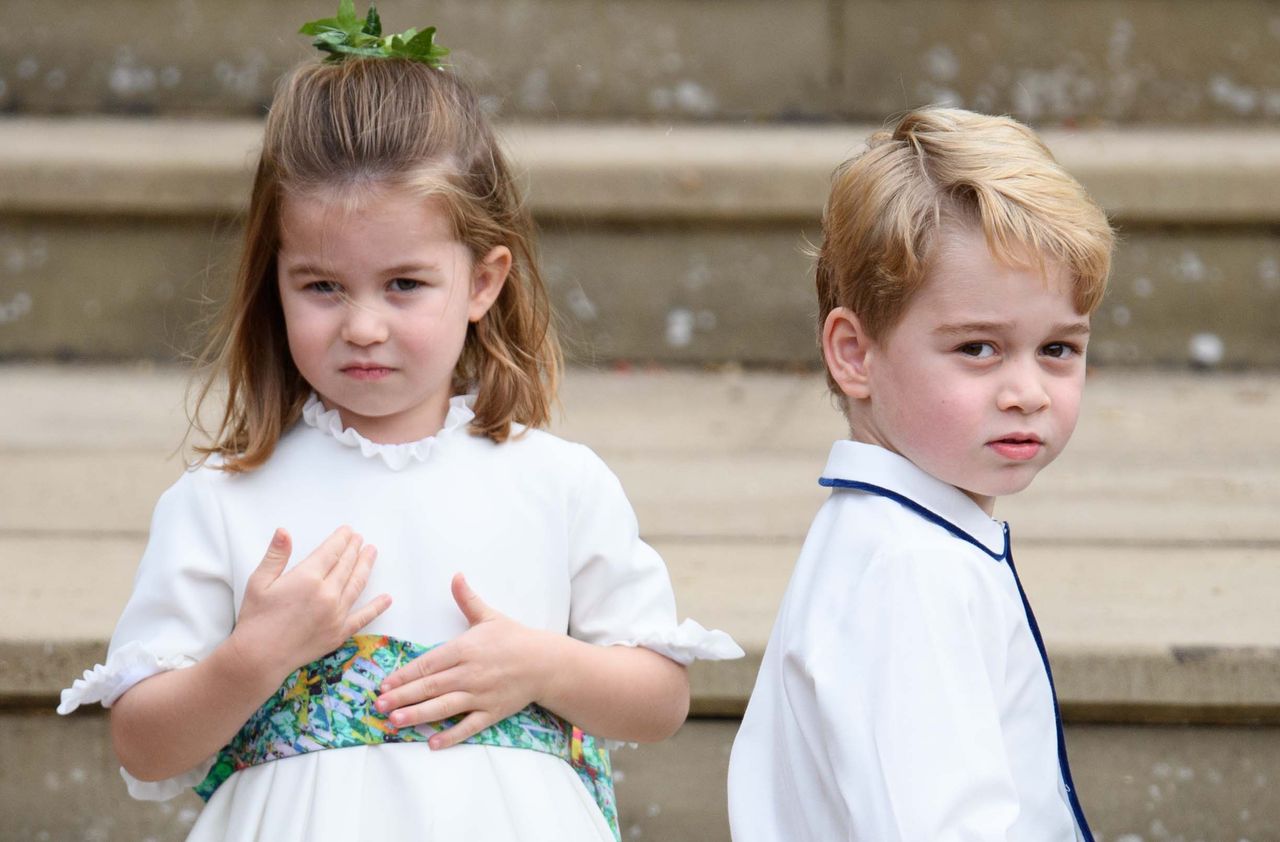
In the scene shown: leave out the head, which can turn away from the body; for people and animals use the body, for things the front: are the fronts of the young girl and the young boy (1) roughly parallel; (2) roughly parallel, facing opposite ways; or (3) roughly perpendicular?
roughly perpendicular

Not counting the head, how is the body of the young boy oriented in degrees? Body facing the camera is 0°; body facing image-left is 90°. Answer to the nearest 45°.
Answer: approximately 270°

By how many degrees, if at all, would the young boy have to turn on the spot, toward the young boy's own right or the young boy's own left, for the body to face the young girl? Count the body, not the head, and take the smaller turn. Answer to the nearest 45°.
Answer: approximately 180°

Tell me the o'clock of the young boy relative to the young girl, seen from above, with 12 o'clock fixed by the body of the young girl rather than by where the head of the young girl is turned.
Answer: The young boy is roughly at 10 o'clock from the young girl.

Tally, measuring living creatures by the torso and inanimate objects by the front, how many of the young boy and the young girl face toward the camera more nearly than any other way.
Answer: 1
